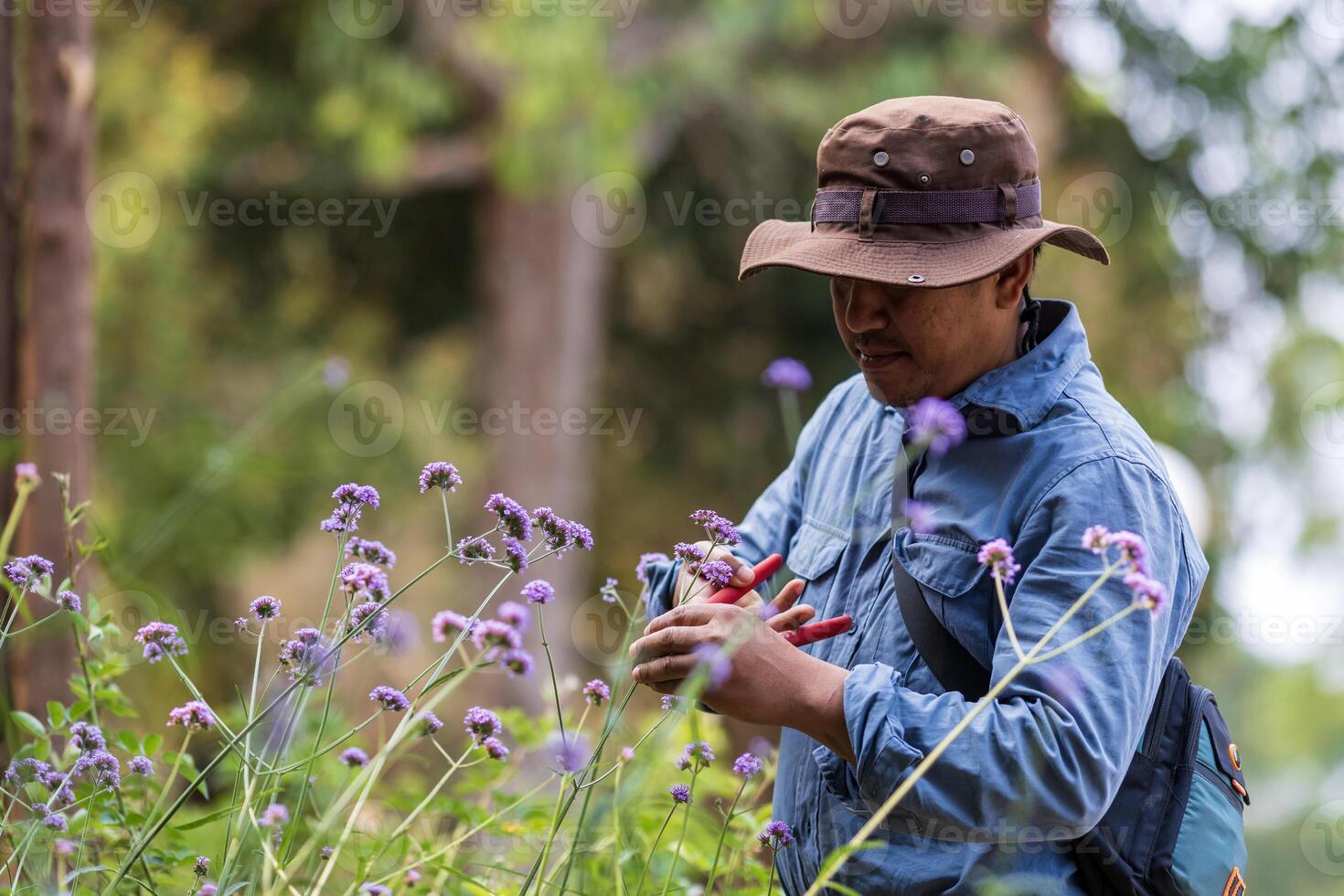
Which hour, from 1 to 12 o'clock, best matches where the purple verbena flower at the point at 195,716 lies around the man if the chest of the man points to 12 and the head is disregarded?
The purple verbena flower is roughly at 1 o'clock from the man.

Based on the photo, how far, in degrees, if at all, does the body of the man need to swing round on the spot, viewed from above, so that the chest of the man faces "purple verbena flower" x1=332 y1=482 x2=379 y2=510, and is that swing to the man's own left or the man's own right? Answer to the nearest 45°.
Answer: approximately 45° to the man's own right

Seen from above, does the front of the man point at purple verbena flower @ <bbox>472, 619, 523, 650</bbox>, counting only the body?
yes

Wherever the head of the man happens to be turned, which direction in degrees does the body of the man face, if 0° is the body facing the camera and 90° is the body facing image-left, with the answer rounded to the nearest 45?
approximately 45°
